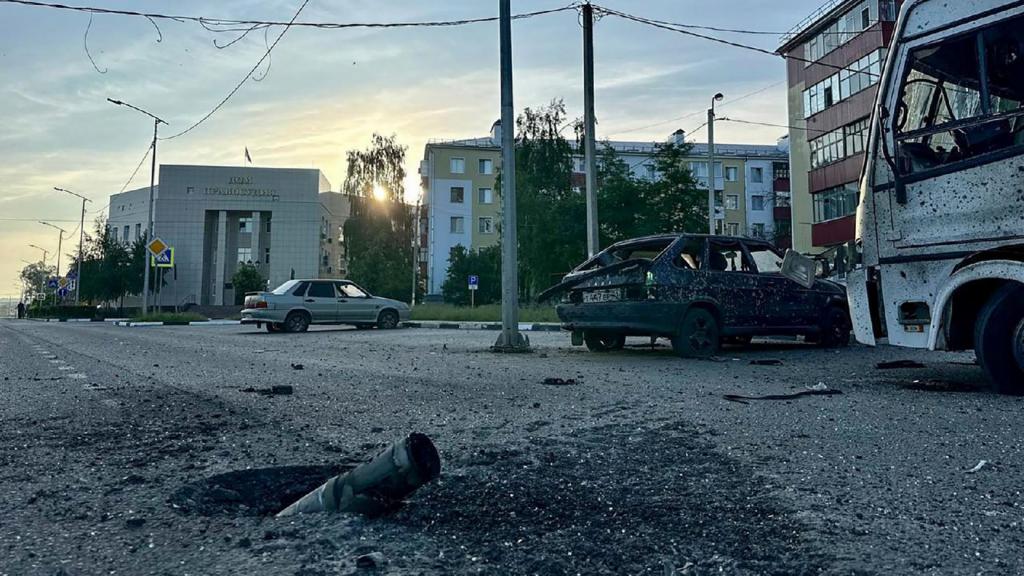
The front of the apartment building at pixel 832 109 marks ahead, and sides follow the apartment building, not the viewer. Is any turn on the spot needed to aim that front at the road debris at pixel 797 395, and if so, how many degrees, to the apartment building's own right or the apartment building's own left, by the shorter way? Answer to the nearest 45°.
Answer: approximately 45° to the apartment building's own left

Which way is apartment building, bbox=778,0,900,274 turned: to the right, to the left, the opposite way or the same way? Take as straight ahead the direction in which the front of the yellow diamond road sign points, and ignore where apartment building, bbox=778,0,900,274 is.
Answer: to the right

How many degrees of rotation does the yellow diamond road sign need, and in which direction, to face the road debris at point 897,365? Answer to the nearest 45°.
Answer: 0° — it already faces it

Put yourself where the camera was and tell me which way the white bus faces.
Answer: facing away from the viewer and to the left of the viewer

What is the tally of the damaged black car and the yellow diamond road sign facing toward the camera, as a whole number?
1

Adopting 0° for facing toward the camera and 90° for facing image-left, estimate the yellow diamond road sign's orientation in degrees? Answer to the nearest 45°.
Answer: approximately 0°

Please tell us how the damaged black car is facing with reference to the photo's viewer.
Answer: facing away from the viewer and to the right of the viewer

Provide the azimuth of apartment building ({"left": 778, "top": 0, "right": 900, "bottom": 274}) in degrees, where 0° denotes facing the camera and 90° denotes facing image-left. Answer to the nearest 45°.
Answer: approximately 45°

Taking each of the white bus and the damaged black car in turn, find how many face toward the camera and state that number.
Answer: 0

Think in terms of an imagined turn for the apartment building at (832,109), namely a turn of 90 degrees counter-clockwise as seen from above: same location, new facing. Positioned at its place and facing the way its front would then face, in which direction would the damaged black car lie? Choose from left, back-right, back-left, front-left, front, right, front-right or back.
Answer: front-right

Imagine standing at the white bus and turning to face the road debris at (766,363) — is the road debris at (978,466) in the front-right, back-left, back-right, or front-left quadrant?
back-left

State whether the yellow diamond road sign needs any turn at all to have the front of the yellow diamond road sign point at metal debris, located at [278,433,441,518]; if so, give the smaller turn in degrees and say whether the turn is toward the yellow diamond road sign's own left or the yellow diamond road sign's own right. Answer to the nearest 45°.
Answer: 0° — it already faces it

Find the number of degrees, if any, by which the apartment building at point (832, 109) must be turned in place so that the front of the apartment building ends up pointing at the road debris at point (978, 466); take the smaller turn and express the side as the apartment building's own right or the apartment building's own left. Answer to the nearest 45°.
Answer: approximately 45° to the apartment building's own left
